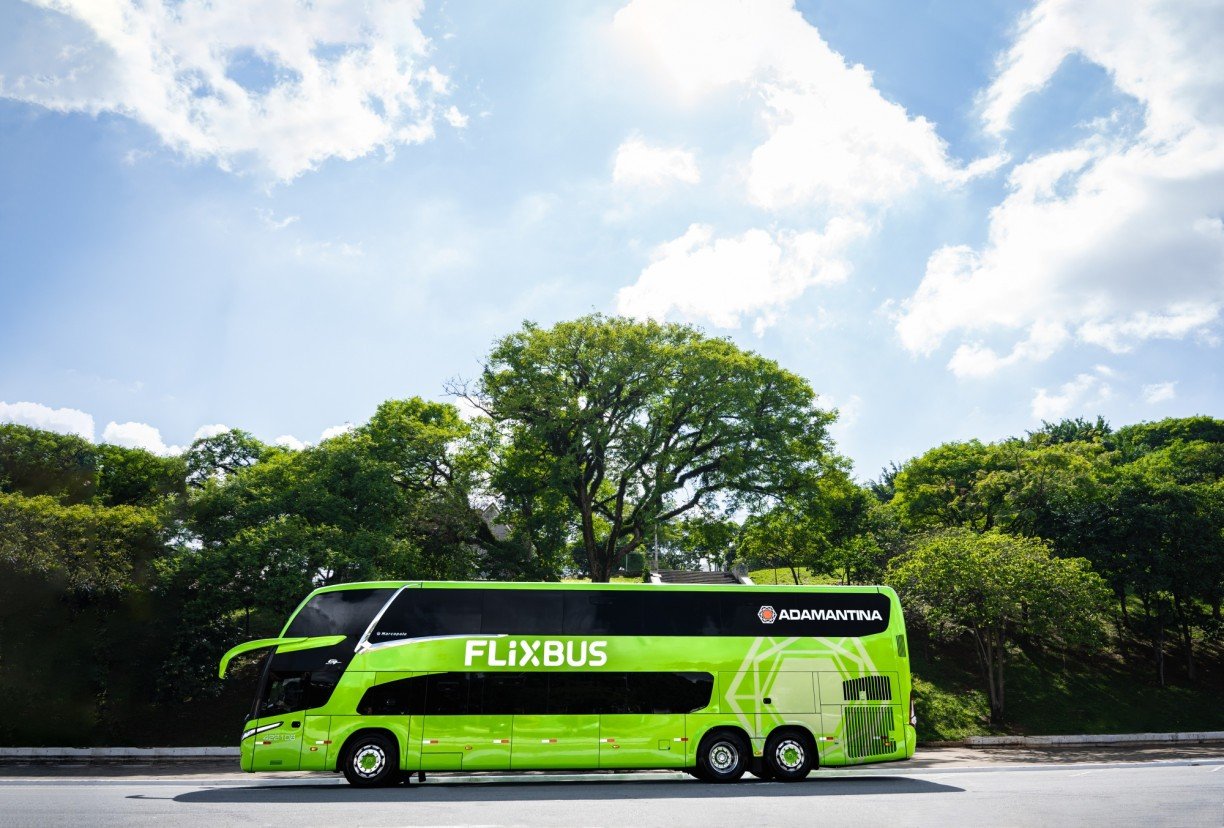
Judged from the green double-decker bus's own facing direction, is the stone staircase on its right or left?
on its right

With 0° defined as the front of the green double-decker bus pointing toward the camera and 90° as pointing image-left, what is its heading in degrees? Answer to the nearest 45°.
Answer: approximately 90°

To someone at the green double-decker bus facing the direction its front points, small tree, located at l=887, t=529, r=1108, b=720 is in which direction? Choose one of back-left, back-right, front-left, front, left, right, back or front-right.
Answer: back-right

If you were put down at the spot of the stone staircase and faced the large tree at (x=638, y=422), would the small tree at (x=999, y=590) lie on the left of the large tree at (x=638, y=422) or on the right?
left

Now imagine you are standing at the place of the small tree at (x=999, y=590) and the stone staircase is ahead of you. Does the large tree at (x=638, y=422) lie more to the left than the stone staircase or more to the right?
left

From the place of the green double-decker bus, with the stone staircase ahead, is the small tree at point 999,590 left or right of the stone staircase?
right

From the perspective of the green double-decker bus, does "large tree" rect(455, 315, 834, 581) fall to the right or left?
on its right
